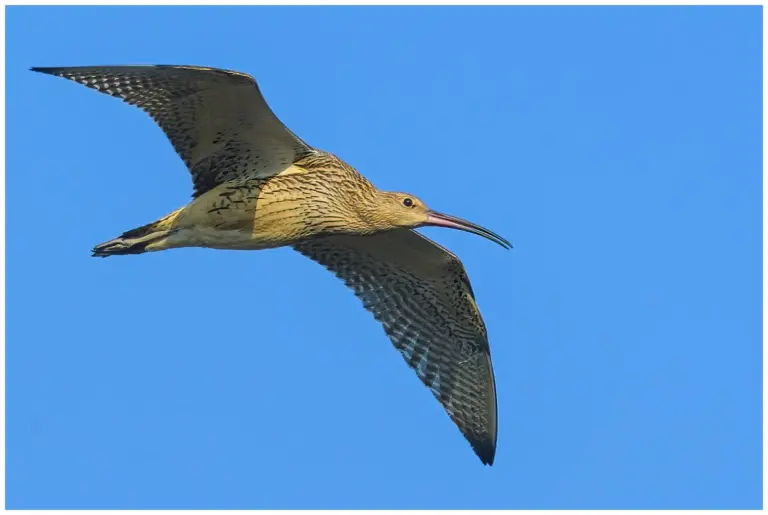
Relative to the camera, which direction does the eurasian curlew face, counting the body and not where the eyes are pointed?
to the viewer's right
